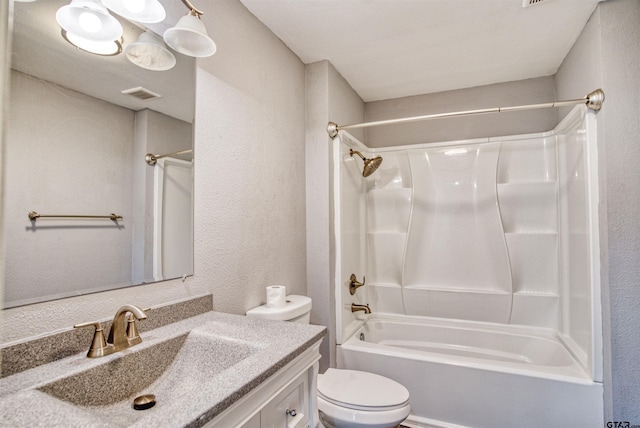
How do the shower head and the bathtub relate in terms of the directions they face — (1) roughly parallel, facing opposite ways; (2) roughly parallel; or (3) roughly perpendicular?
roughly perpendicular

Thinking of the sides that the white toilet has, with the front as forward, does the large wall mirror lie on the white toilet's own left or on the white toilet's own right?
on the white toilet's own right

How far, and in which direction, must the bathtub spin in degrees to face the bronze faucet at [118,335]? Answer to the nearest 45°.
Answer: approximately 45° to its right

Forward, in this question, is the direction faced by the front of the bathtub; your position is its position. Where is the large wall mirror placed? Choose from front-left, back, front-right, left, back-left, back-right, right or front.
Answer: front-right

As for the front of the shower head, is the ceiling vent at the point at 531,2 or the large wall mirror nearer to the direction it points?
the ceiling vent

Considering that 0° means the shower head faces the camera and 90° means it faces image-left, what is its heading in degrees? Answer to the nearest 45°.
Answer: approximately 270°

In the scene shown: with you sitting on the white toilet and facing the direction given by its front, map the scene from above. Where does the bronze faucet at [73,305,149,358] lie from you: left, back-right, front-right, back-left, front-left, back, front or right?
right

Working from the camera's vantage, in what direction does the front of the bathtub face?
facing the viewer
